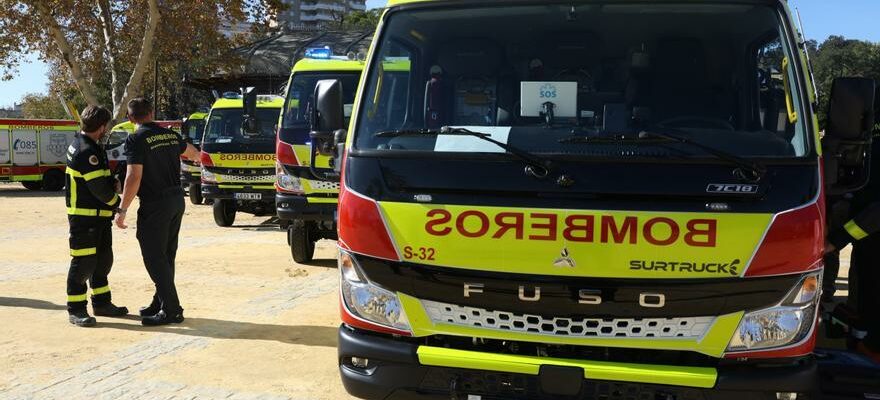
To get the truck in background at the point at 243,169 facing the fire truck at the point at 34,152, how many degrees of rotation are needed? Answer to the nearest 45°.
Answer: approximately 135° to its right

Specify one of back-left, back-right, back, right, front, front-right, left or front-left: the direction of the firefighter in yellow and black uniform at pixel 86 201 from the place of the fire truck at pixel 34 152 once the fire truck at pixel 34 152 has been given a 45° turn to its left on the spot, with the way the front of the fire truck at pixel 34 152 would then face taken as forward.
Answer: front-left

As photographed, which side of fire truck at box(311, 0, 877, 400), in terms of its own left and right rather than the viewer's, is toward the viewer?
front

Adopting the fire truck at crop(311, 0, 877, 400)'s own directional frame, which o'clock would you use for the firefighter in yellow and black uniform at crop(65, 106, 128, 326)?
The firefighter in yellow and black uniform is roughly at 4 o'clock from the fire truck.

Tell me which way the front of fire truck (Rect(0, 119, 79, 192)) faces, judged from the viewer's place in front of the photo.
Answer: facing to the left of the viewer

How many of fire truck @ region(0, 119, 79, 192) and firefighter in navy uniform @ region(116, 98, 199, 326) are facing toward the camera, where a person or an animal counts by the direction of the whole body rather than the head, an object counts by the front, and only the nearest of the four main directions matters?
0

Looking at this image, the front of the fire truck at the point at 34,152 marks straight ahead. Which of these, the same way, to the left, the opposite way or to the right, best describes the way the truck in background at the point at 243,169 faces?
to the left

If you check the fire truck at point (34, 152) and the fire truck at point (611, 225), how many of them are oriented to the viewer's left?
1

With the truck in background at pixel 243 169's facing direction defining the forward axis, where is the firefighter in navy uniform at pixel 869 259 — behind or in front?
in front

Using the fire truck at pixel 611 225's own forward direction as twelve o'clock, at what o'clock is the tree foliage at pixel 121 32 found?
The tree foliage is roughly at 5 o'clock from the fire truck.

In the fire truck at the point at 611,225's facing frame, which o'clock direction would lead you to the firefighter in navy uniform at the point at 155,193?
The firefighter in navy uniform is roughly at 4 o'clock from the fire truck.

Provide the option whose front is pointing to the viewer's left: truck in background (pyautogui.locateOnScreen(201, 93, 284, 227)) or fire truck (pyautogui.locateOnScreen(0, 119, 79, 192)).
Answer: the fire truck

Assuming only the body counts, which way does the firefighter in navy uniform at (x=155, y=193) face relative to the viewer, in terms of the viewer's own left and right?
facing away from the viewer and to the left of the viewer

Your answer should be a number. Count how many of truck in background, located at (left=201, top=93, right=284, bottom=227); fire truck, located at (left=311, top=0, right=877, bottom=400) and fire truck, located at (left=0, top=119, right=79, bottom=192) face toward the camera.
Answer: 2
